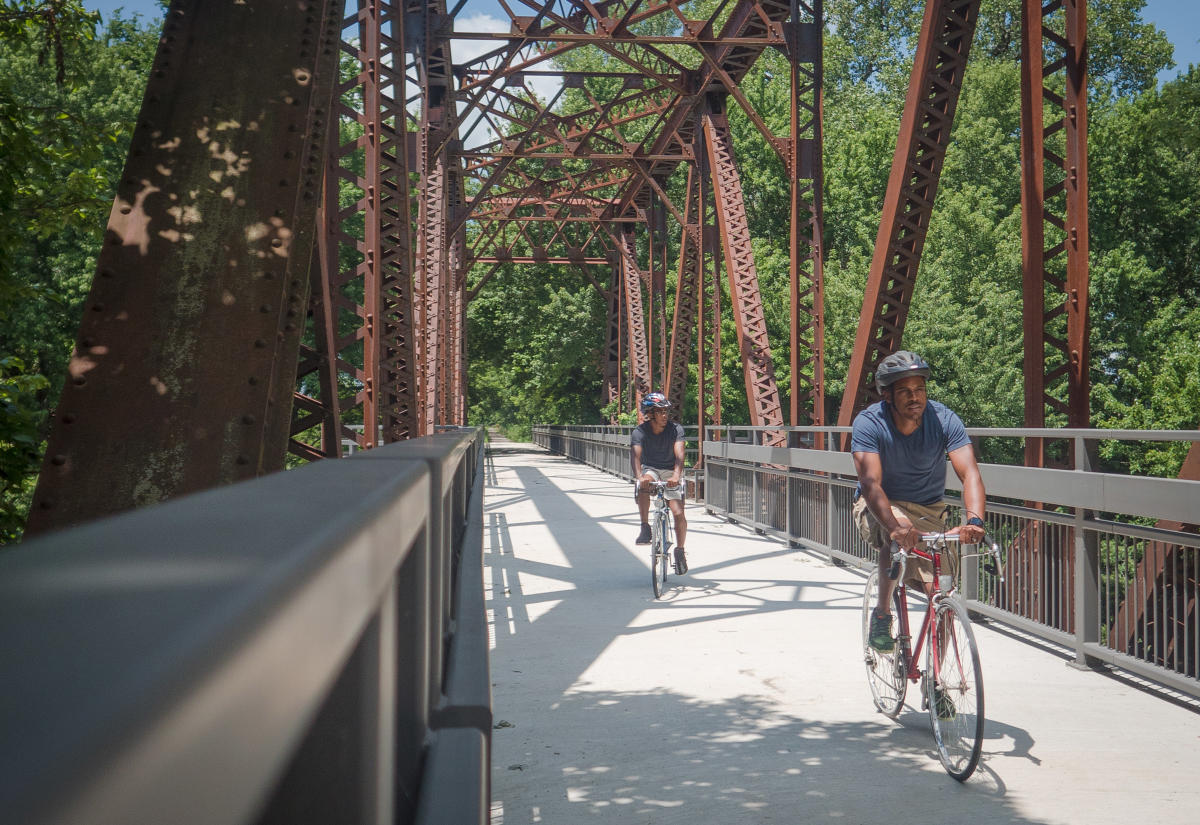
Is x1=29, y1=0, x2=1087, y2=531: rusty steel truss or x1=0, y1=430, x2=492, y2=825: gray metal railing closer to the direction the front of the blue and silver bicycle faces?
the gray metal railing

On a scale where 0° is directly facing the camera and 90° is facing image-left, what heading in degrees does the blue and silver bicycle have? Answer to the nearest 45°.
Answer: approximately 0°
